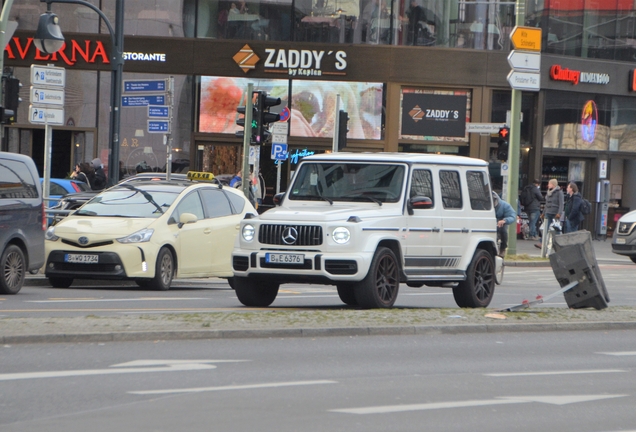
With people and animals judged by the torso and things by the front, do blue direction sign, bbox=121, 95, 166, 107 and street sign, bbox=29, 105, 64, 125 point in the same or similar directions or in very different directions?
same or similar directions

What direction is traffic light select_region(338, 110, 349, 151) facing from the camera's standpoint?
to the viewer's right

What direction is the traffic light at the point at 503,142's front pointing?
toward the camera

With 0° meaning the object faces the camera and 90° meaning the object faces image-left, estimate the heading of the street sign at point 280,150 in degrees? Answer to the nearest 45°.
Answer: approximately 0°

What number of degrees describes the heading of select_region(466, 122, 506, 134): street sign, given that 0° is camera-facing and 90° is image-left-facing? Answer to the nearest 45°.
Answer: approximately 0°

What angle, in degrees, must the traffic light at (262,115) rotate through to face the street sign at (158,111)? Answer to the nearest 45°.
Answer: approximately 135° to its right

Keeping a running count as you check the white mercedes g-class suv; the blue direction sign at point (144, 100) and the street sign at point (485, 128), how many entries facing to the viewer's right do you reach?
0

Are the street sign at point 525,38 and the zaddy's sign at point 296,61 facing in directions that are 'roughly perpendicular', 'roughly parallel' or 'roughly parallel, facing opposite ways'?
roughly parallel

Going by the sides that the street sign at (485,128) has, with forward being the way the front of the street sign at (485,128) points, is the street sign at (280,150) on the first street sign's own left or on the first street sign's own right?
on the first street sign's own right

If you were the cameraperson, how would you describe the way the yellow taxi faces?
facing the viewer and to the left of the viewer

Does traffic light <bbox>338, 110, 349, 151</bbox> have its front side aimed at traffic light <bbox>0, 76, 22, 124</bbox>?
no

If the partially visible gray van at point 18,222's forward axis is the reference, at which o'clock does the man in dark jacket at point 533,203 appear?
The man in dark jacket is roughly at 6 o'clock from the partially visible gray van.

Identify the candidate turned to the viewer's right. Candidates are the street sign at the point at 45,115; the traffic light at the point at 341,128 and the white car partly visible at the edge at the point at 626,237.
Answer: the traffic light

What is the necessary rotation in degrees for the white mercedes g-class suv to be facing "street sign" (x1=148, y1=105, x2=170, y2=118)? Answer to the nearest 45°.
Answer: approximately 90° to its right
